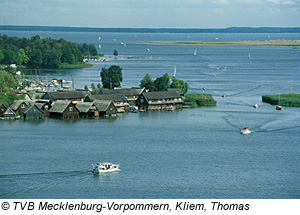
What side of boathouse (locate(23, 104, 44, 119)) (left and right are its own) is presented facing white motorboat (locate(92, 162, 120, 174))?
front

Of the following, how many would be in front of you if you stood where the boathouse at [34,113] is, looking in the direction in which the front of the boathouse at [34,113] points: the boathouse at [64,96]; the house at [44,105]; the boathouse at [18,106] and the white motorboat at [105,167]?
1

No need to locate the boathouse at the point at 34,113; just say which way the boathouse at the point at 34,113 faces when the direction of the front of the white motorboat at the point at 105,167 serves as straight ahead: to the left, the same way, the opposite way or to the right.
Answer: to the right

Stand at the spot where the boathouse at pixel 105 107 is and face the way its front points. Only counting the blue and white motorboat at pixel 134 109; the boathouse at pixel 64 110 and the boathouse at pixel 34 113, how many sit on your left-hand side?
1

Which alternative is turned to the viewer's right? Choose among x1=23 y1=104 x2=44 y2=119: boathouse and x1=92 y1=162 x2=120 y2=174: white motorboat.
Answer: the white motorboat

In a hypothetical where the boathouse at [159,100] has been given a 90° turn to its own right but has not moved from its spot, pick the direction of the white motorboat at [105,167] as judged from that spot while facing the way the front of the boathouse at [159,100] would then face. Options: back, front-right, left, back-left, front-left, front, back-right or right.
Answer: left

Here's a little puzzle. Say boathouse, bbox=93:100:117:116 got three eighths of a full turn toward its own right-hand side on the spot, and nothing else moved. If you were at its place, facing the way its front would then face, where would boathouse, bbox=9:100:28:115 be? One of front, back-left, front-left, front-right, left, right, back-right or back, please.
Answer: front

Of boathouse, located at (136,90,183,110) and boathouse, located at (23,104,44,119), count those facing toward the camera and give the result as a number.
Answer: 2

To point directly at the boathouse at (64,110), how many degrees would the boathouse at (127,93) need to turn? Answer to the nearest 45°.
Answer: approximately 90° to its right

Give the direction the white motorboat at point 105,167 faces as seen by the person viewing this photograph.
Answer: facing to the right of the viewer
